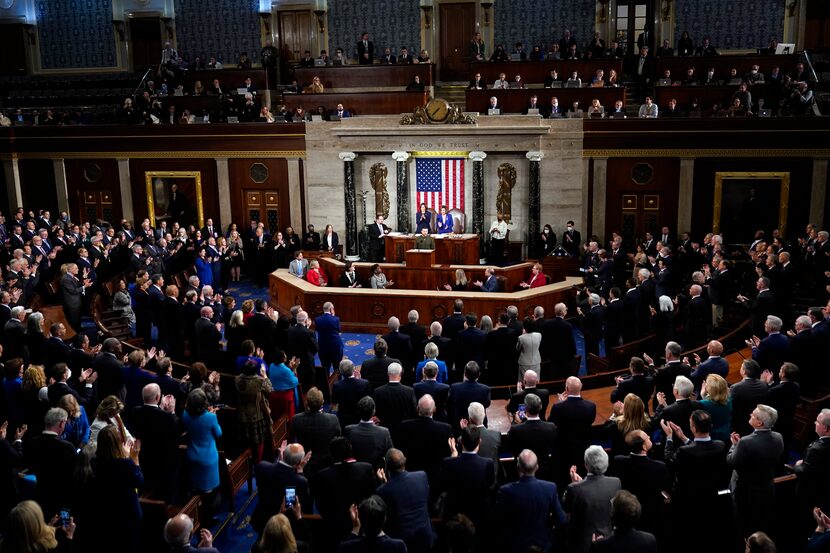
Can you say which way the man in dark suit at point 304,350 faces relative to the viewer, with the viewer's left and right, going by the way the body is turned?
facing away from the viewer and to the right of the viewer

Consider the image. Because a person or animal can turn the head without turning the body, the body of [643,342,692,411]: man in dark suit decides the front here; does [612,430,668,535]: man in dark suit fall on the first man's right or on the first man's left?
on the first man's left

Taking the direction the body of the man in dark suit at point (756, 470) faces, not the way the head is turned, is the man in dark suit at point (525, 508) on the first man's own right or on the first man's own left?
on the first man's own left

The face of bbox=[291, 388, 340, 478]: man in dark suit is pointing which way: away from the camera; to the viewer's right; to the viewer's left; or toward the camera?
away from the camera

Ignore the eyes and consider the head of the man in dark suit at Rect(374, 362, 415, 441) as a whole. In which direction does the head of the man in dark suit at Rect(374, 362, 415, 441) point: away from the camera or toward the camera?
away from the camera

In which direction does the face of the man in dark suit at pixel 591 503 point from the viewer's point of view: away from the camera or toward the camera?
away from the camera

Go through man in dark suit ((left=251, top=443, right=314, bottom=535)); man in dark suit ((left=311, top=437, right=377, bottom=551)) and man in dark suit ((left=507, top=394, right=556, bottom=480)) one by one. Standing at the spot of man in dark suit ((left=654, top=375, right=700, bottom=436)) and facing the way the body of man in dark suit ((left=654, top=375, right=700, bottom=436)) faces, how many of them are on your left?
3

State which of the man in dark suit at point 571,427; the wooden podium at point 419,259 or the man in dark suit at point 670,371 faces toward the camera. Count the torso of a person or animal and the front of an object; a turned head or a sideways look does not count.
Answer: the wooden podium

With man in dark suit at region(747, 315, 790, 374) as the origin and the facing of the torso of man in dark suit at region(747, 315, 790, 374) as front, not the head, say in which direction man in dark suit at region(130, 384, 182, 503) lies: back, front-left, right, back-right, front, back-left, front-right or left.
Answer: left

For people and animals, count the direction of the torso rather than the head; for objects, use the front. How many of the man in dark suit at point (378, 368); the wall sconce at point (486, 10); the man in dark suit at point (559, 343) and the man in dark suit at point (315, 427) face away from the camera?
3

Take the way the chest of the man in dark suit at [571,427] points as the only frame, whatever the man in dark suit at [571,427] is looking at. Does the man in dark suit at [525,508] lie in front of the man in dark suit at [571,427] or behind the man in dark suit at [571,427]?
behind

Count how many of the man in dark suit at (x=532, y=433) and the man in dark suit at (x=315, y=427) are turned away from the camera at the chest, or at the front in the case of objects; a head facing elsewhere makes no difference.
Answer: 2

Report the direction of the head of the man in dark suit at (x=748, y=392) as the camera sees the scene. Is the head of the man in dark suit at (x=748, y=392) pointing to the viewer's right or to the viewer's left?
to the viewer's left

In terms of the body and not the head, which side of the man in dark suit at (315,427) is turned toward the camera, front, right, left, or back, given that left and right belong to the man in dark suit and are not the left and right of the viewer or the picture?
back

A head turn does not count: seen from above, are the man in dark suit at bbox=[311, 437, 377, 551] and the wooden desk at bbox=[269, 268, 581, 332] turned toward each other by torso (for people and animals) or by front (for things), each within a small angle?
yes

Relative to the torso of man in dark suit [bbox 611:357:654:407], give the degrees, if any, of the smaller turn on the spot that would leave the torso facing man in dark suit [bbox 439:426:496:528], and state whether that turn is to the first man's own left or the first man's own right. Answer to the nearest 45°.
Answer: approximately 90° to the first man's own left

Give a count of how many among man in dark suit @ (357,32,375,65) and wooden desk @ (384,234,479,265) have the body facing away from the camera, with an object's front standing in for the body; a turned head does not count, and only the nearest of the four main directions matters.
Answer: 0
